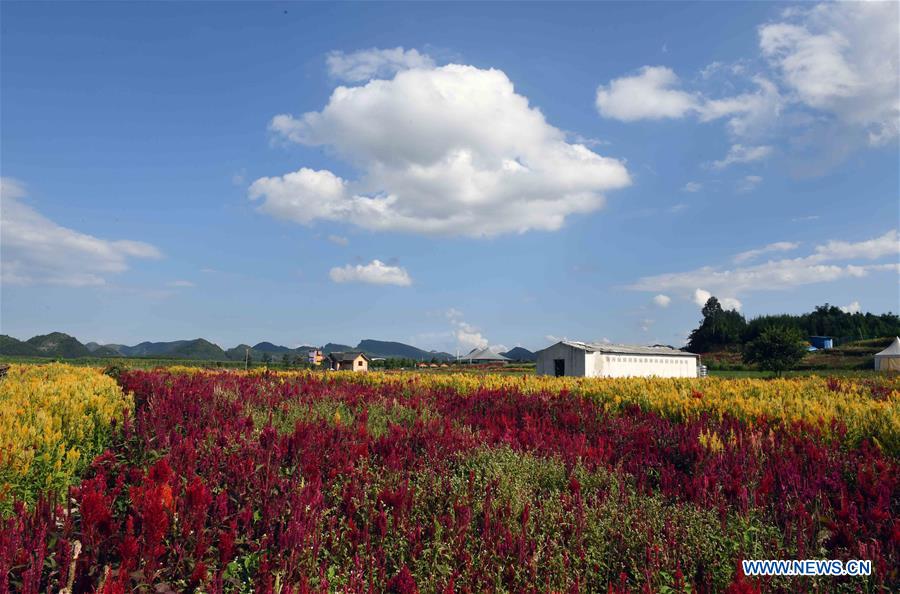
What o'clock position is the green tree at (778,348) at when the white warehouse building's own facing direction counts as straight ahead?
The green tree is roughly at 6 o'clock from the white warehouse building.

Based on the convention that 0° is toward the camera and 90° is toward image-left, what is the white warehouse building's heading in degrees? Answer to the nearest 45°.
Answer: approximately 45°
